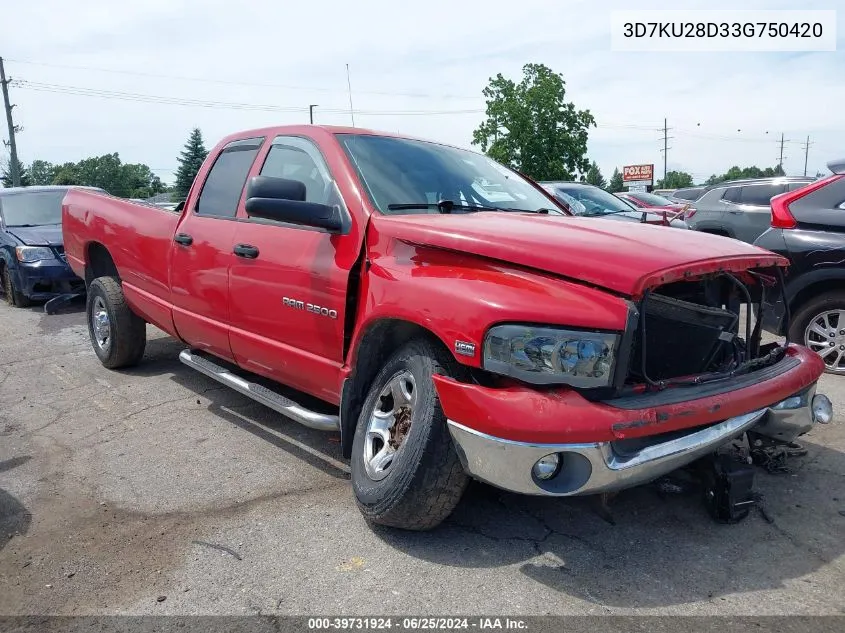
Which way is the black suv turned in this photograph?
to the viewer's right

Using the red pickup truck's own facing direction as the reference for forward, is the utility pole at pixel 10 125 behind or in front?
behind

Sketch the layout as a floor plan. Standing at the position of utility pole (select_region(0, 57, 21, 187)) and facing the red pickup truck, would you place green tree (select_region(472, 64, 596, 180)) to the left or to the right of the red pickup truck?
left

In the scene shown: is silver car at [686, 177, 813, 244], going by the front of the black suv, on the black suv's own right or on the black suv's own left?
on the black suv's own left

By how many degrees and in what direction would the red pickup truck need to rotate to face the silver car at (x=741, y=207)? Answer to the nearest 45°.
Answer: approximately 90° to its left

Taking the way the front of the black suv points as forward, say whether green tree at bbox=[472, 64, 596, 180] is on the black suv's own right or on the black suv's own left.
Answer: on the black suv's own left

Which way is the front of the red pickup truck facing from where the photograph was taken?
facing the viewer and to the right of the viewer

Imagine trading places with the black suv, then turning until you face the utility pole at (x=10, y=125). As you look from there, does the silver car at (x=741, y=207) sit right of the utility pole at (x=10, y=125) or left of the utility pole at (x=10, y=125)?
right

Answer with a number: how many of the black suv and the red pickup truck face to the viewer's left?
0

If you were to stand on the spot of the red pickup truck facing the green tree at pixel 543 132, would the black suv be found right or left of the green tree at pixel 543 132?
right

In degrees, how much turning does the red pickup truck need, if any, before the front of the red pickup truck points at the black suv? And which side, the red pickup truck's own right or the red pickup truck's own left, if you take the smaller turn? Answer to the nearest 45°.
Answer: approximately 90° to the red pickup truck's own left
